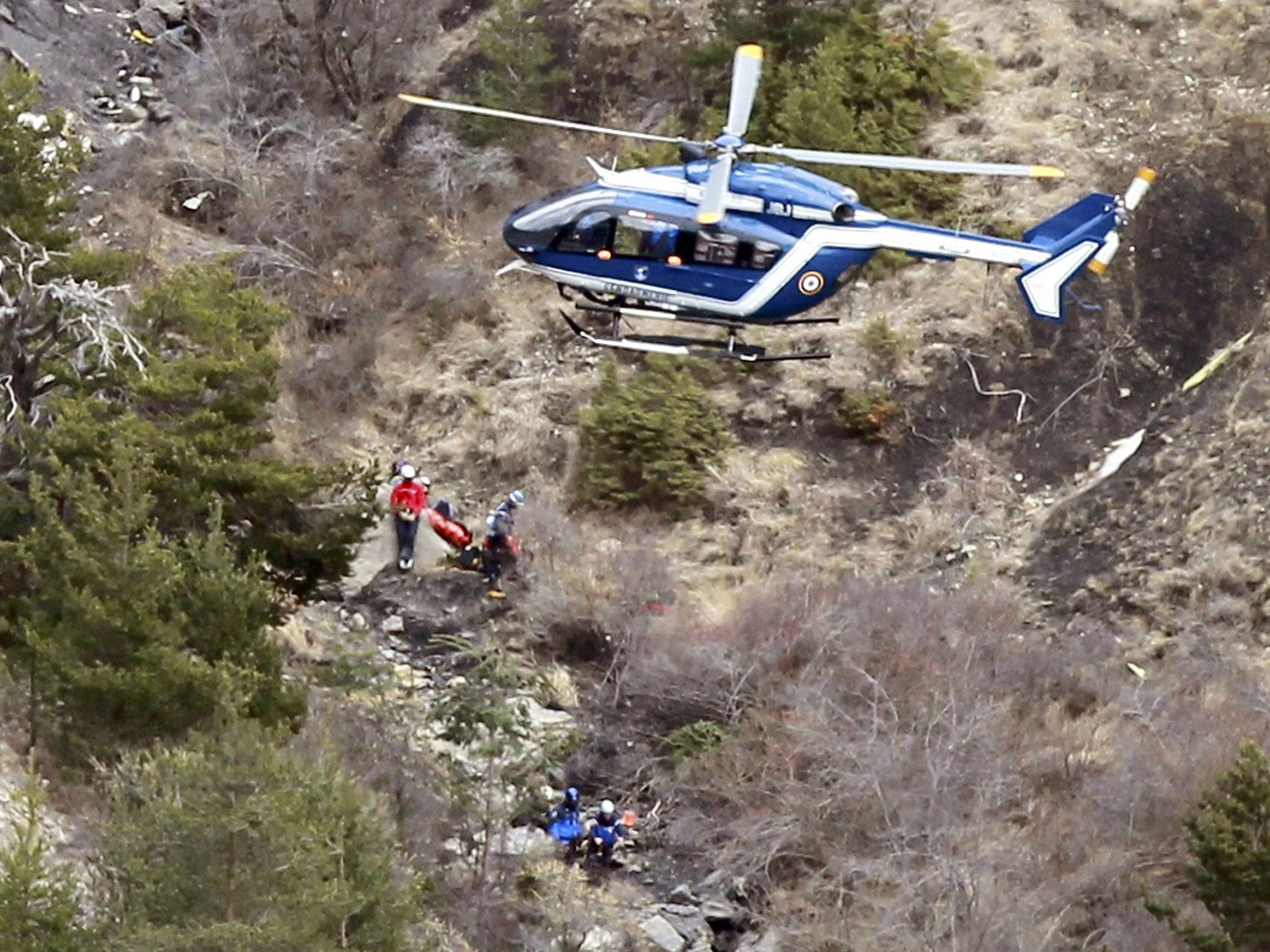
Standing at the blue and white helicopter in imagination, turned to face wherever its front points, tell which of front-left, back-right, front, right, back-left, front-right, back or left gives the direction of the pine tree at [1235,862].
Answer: back-left

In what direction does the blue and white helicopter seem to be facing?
to the viewer's left

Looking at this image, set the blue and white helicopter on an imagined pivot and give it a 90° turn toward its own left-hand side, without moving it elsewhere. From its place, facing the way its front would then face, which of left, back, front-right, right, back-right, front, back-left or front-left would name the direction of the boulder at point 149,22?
back-right

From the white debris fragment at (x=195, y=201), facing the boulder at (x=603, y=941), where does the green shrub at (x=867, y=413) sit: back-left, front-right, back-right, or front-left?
front-left
